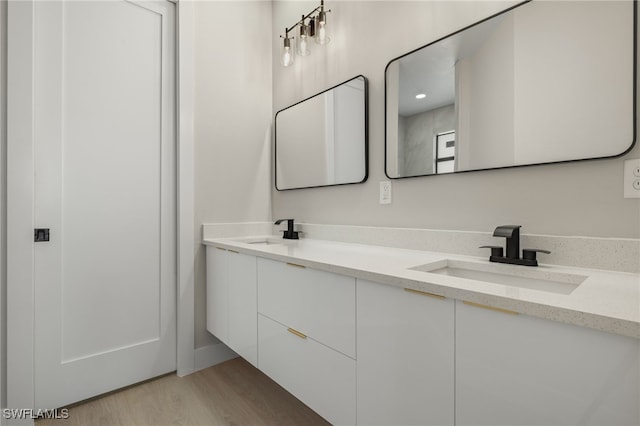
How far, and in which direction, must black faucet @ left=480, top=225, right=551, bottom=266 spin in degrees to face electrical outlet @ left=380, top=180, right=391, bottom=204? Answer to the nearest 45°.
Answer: approximately 90° to its right

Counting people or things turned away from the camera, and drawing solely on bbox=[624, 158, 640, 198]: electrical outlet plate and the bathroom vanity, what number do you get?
0

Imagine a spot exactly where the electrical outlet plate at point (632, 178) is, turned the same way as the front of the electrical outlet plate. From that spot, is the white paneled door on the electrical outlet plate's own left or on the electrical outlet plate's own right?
on the electrical outlet plate's own right

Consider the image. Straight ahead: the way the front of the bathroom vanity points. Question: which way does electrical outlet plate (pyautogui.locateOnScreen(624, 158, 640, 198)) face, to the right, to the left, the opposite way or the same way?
the same way

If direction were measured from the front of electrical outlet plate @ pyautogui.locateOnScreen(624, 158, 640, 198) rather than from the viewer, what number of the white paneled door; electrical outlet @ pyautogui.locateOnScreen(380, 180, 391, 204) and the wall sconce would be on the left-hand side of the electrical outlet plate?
0

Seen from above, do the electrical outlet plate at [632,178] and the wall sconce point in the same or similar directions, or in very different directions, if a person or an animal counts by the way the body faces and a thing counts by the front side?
same or similar directions

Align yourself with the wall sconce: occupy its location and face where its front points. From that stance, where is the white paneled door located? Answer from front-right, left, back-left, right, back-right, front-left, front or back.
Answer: front-right

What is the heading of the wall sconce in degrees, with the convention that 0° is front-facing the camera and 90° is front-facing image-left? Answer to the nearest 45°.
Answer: approximately 45°

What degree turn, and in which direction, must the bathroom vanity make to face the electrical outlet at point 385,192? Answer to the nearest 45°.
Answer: approximately 135° to its right

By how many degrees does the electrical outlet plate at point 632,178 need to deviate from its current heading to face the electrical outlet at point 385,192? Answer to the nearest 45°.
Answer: approximately 90° to its right

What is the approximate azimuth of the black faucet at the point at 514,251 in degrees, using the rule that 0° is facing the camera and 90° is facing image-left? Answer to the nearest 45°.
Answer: approximately 45°

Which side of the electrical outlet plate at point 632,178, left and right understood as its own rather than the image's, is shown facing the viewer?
front

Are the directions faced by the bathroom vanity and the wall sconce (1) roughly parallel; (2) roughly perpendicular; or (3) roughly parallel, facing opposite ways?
roughly parallel

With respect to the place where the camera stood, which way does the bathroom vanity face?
facing the viewer and to the left of the viewer
